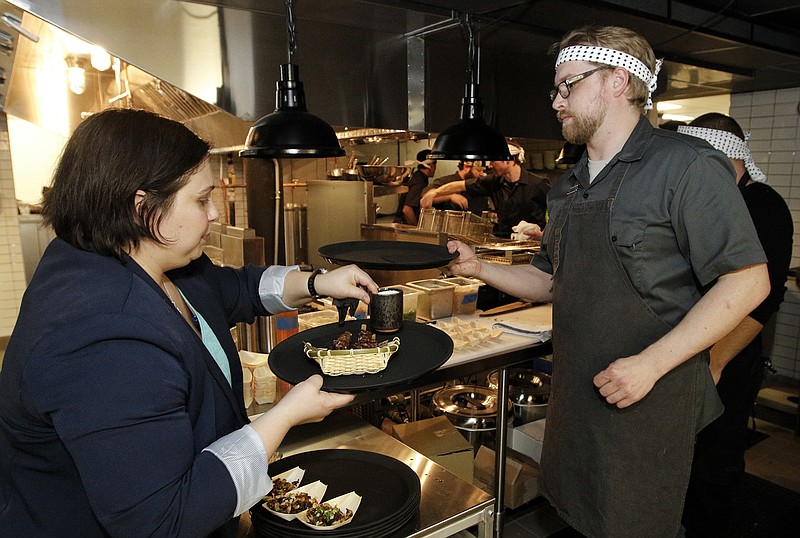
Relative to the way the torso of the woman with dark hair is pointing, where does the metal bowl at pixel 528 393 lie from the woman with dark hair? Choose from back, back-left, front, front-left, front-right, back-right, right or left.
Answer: front-left

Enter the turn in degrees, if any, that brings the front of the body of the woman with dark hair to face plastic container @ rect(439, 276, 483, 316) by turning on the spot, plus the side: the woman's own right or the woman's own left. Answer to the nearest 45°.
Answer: approximately 45° to the woman's own left

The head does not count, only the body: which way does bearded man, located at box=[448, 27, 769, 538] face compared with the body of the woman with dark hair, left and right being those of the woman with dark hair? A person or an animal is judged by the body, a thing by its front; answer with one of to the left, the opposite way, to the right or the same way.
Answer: the opposite way

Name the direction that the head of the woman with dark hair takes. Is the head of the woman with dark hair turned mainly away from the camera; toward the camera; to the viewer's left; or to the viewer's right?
to the viewer's right

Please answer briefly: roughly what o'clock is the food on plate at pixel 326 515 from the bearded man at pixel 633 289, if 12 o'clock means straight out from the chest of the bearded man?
The food on plate is roughly at 12 o'clock from the bearded man.

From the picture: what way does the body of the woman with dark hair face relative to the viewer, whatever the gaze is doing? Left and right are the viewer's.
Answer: facing to the right of the viewer

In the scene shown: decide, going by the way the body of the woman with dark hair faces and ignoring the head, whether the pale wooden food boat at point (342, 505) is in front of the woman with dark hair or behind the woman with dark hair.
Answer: in front

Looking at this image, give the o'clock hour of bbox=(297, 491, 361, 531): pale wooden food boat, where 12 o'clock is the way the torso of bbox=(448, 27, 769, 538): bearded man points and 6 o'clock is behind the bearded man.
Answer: The pale wooden food boat is roughly at 12 o'clock from the bearded man.

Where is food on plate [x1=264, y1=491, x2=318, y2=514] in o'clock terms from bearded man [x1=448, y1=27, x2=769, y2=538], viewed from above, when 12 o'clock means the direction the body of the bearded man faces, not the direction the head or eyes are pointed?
The food on plate is roughly at 12 o'clock from the bearded man.

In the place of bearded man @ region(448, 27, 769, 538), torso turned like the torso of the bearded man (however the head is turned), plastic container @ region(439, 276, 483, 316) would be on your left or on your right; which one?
on your right

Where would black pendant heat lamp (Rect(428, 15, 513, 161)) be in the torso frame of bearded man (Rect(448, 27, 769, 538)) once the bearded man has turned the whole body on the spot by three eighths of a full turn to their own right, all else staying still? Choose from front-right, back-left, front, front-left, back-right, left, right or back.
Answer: front-left

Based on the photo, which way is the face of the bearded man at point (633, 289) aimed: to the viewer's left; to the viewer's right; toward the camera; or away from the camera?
to the viewer's left

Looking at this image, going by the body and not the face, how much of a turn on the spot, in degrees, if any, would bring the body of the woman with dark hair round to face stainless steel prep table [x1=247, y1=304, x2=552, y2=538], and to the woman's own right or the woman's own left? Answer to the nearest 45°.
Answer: approximately 45° to the woman's own left

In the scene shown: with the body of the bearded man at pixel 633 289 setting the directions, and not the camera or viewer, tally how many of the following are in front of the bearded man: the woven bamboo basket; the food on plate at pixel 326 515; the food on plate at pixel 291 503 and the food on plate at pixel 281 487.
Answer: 4
